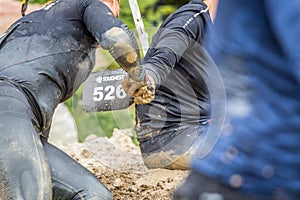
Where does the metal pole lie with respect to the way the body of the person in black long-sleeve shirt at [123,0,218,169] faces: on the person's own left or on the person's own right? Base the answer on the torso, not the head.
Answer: on the person's own right

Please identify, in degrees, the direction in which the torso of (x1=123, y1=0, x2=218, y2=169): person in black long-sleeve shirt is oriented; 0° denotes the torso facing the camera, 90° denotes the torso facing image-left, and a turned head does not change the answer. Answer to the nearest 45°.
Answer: approximately 90°

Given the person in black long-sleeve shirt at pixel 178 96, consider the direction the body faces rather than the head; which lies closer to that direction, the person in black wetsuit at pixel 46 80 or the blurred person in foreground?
the person in black wetsuit

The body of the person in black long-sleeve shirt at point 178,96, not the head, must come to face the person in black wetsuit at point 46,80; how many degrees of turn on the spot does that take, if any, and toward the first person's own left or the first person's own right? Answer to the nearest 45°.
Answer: approximately 45° to the first person's own left
